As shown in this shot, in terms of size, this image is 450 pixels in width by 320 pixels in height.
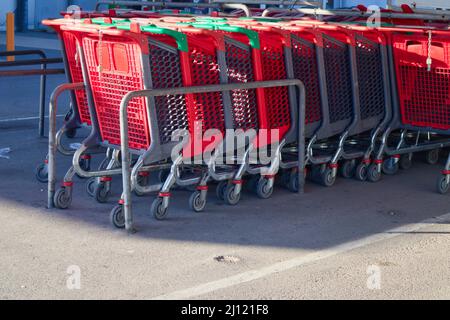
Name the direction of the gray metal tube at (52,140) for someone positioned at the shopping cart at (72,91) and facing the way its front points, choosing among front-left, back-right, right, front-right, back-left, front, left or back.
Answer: back-right

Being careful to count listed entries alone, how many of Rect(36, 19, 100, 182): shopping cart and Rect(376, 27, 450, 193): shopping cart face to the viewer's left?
0

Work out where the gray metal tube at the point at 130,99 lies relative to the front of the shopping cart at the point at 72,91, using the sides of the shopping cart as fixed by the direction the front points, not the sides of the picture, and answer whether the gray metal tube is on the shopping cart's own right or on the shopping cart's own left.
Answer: on the shopping cart's own right

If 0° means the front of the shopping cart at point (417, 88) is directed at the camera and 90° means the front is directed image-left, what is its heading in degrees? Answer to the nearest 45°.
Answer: approximately 225°

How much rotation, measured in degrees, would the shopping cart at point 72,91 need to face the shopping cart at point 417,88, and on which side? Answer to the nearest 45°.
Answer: approximately 45° to its right

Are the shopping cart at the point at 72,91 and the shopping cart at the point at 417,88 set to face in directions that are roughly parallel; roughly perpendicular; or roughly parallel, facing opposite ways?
roughly parallel

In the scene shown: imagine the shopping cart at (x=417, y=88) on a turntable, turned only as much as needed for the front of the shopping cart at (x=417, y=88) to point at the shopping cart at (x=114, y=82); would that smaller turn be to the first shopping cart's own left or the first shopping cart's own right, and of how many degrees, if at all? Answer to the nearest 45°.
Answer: approximately 180°

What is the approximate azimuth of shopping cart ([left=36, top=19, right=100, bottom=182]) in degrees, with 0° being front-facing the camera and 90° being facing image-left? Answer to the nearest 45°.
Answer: approximately 225°

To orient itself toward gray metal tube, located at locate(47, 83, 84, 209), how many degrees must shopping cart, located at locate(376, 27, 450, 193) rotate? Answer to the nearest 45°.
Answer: approximately 180°
